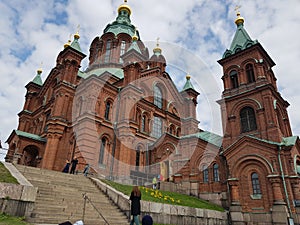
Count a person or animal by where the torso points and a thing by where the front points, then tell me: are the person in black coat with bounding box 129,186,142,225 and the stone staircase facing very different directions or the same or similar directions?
very different directions

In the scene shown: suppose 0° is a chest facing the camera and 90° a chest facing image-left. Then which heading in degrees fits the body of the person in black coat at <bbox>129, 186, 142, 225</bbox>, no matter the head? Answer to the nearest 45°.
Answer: approximately 180°

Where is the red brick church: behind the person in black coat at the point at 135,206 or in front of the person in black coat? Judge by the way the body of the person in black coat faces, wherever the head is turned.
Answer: in front

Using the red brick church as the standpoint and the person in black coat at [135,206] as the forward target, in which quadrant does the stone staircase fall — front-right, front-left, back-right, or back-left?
front-right

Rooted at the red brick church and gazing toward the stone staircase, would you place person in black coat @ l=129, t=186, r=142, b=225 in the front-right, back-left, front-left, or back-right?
front-left

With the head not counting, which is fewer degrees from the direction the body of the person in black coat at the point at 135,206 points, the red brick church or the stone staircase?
the red brick church

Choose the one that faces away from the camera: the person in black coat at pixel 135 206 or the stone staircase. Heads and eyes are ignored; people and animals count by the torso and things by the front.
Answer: the person in black coat

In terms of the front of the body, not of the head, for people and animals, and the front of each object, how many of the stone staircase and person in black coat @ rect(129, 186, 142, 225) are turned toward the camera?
1

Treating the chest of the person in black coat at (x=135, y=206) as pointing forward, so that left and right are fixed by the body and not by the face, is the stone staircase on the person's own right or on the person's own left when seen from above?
on the person's own left

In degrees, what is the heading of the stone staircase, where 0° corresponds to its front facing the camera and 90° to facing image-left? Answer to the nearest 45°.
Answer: approximately 0°
